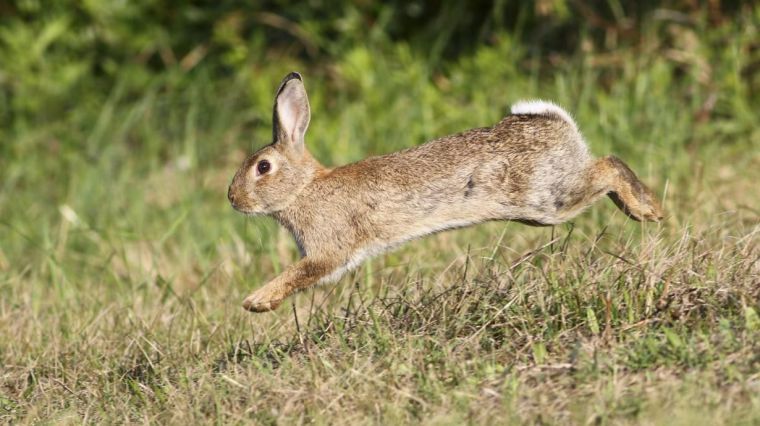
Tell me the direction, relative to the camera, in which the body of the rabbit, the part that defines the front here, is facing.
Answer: to the viewer's left
